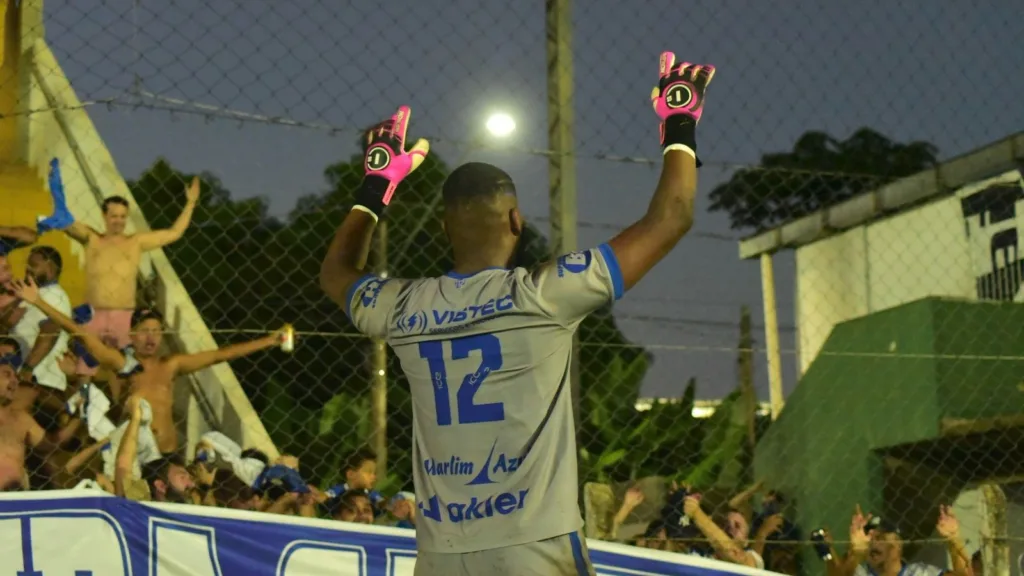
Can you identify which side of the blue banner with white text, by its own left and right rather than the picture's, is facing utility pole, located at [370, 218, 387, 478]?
back

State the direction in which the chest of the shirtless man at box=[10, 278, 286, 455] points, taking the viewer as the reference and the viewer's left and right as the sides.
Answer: facing the viewer

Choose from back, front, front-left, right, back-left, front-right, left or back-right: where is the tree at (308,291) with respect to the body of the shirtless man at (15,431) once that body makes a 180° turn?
right

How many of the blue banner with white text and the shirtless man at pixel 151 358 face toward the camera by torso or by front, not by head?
2

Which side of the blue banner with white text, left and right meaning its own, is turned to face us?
front

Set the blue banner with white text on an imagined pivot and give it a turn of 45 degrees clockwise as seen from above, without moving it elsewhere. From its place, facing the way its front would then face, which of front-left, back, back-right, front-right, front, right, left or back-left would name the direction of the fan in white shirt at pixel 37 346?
right

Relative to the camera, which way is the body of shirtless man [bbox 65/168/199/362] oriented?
toward the camera

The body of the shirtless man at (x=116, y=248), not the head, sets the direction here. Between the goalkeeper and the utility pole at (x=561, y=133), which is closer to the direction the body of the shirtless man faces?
the goalkeeper

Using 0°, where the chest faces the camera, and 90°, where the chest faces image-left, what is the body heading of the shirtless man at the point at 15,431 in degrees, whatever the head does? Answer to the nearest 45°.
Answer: approximately 315°

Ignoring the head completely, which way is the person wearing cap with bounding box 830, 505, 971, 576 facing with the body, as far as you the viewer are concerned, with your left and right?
facing the viewer and to the left of the viewer

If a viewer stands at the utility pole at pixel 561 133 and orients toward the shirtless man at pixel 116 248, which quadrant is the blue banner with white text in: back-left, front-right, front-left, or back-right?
front-left

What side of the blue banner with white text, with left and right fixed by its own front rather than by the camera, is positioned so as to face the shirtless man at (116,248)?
back
